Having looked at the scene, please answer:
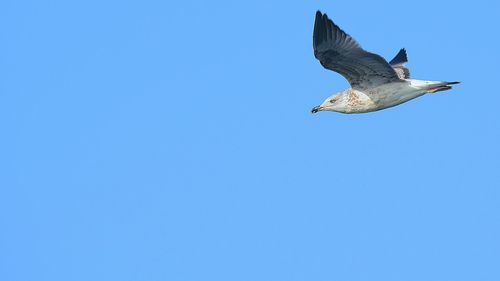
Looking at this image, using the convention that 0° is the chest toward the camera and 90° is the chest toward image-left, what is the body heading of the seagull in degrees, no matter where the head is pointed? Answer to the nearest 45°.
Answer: approximately 90°
